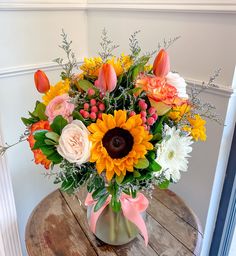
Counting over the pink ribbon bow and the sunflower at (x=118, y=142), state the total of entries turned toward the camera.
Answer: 2

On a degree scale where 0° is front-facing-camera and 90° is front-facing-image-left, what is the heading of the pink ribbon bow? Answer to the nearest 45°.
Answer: approximately 0°
